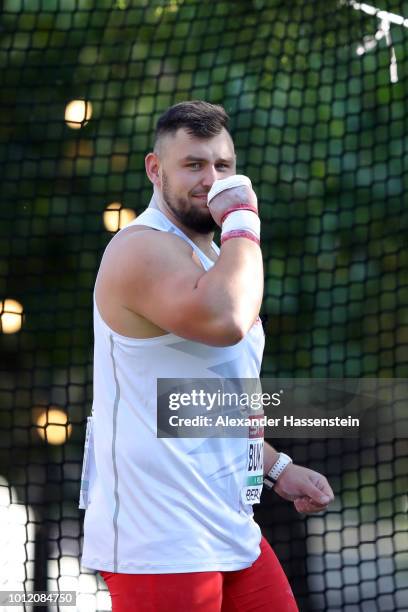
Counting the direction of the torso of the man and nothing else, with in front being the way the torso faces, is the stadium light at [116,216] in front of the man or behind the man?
behind
